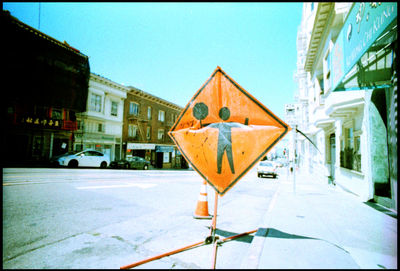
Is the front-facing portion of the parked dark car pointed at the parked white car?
yes

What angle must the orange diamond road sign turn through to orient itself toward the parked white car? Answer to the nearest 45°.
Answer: approximately 135° to its right

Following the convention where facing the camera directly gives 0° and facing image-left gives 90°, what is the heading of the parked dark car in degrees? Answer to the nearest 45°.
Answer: approximately 45°

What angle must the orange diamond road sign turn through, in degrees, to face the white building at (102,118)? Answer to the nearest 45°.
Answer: approximately 135° to its right

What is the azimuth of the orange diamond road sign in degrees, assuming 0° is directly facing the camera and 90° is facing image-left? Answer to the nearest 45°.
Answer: approximately 0°

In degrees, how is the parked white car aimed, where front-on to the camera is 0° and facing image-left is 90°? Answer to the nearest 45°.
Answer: approximately 45°

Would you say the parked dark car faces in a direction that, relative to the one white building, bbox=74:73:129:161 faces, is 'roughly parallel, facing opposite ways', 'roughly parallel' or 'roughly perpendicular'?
roughly perpendicular

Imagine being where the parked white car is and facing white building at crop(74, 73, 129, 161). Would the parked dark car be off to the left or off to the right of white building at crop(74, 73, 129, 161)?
right
